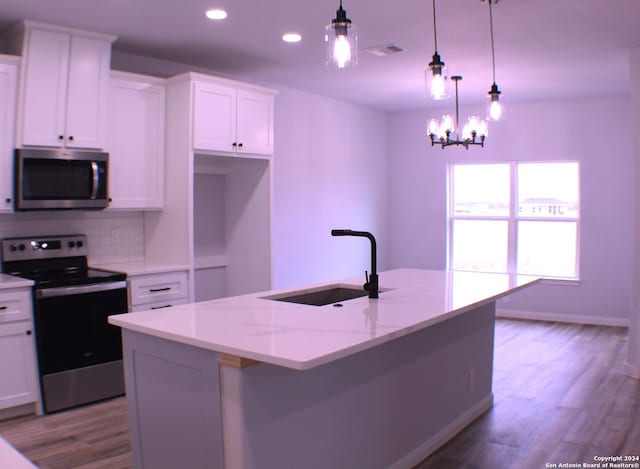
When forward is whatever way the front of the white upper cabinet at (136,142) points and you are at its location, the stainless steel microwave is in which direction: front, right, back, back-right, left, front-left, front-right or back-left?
right

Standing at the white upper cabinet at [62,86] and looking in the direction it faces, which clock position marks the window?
The window is roughly at 10 o'clock from the white upper cabinet.

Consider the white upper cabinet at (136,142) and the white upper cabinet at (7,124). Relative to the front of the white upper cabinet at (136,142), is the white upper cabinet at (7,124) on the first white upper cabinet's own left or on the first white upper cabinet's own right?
on the first white upper cabinet's own right

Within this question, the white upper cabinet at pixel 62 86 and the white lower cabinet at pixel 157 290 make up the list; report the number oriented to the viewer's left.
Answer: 0

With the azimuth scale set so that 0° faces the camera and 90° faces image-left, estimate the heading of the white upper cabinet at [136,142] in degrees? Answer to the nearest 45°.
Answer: approximately 315°

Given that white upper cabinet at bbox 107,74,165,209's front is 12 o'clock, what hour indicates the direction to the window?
The window is roughly at 10 o'clock from the white upper cabinet.

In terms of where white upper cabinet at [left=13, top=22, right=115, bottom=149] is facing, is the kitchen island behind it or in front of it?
in front

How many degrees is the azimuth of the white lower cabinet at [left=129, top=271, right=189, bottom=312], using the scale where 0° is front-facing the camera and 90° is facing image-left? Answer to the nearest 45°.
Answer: approximately 315°

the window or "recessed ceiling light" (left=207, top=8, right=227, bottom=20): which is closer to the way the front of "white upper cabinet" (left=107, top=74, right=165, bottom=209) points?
the recessed ceiling light
